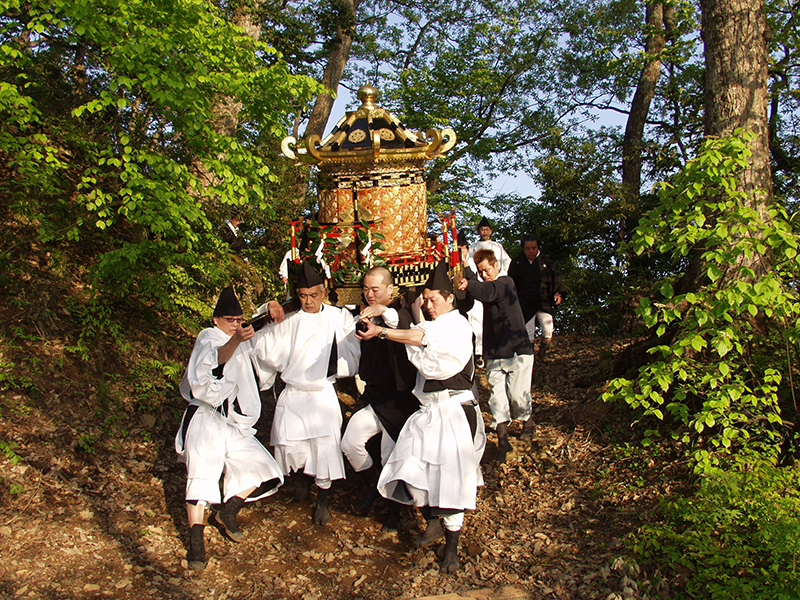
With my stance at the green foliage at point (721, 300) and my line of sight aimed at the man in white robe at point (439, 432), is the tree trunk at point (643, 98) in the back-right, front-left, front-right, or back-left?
back-right

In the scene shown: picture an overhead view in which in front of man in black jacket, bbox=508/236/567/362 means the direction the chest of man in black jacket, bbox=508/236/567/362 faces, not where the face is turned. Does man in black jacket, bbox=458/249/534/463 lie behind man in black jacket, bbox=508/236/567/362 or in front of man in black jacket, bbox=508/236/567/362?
in front

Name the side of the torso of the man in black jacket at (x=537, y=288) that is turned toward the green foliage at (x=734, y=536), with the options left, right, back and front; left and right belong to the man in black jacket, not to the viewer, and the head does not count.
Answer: front

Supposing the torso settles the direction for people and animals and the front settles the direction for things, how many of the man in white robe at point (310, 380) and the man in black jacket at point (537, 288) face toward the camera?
2

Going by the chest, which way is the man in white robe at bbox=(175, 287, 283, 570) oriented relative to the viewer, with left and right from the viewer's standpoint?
facing the viewer and to the right of the viewer

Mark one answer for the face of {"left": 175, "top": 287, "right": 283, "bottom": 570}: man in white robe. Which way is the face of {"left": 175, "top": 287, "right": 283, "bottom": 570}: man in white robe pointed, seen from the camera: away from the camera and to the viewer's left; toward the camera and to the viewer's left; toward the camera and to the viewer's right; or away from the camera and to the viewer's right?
toward the camera and to the viewer's right

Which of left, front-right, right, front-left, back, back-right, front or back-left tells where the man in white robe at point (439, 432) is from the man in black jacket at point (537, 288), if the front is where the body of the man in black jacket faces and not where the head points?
front

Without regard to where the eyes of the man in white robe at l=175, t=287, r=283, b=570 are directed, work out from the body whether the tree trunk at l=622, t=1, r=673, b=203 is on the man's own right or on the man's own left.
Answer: on the man's own left

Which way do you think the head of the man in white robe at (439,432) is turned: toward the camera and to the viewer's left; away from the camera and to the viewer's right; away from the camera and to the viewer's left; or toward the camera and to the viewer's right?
toward the camera and to the viewer's left

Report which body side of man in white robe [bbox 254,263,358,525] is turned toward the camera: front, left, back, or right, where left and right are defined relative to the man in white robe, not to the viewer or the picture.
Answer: front
